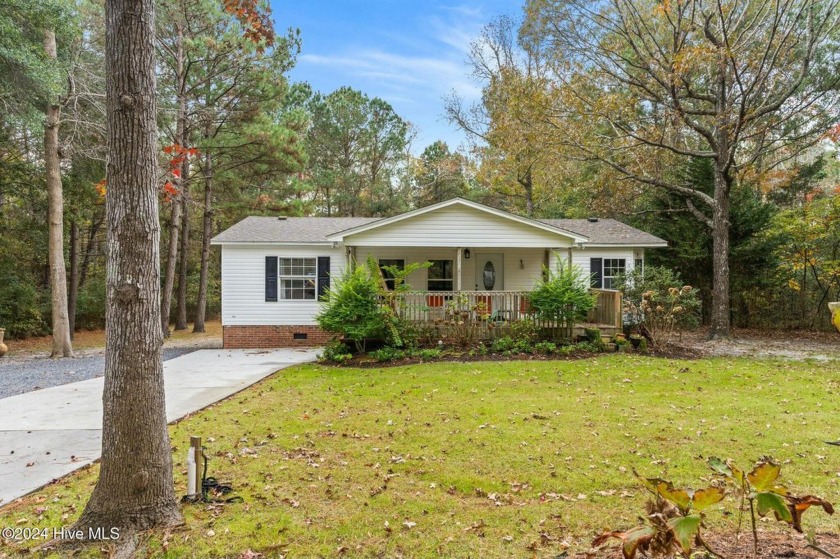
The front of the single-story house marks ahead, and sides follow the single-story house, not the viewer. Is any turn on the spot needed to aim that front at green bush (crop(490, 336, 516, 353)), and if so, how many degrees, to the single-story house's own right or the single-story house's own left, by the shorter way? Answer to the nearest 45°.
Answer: approximately 45° to the single-story house's own left

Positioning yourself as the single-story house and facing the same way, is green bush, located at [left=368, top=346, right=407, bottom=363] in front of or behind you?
in front

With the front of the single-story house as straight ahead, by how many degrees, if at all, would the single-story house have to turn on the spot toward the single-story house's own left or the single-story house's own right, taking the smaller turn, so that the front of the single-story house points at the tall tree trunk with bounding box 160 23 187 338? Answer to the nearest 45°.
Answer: approximately 90° to the single-story house's own right

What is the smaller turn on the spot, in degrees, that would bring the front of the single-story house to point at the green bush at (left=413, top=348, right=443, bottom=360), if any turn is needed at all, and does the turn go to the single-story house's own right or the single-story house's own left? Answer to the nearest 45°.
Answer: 0° — it already faces it

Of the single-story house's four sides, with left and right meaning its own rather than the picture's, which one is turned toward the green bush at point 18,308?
right

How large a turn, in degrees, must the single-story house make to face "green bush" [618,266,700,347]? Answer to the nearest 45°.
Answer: approximately 90° to its left

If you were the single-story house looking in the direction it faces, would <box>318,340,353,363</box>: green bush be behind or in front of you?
in front

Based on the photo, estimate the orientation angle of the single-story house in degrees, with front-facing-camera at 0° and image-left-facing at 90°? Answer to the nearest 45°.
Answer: approximately 0°

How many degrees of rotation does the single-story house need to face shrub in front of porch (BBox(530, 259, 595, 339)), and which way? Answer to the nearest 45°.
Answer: approximately 45° to its left
